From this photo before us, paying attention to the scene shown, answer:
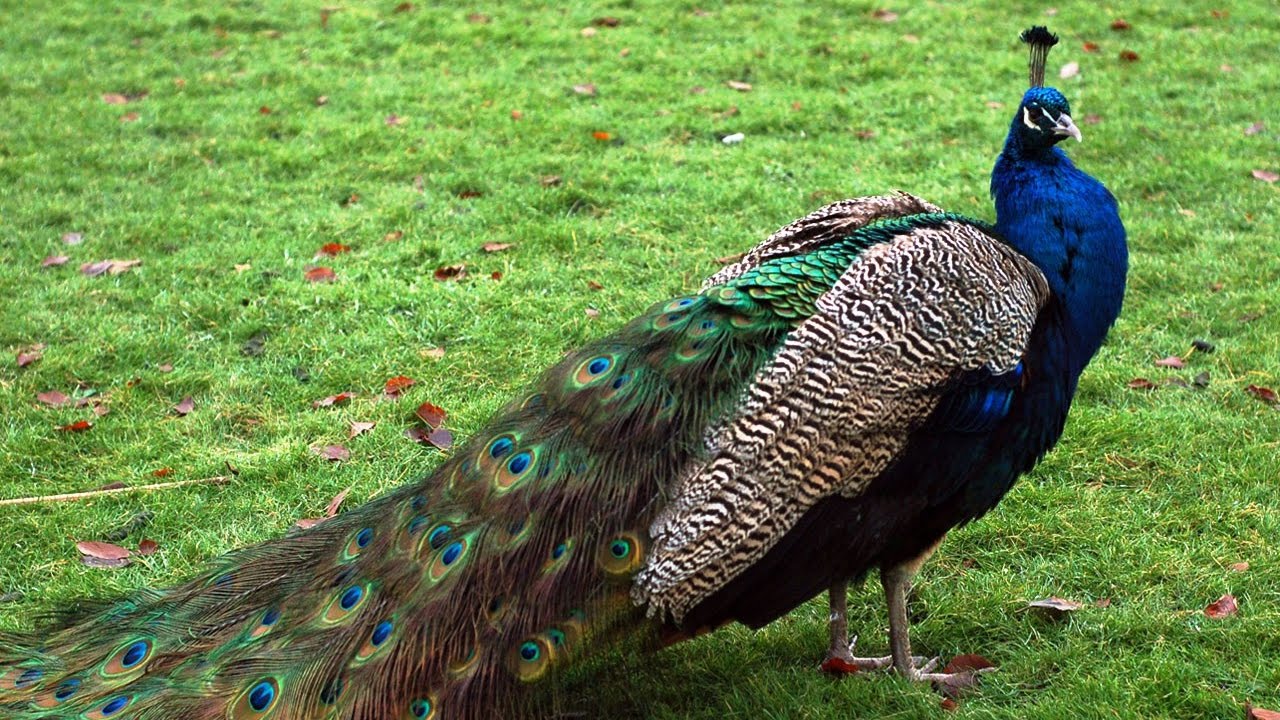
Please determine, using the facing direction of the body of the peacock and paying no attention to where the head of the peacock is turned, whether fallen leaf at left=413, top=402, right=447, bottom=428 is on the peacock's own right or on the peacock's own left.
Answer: on the peacock's own left

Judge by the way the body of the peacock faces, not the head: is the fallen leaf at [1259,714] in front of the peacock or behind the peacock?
in front

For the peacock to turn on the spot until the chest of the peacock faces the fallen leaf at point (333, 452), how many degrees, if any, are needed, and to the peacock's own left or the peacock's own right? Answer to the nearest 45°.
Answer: approximately 135° to the peacock's own left

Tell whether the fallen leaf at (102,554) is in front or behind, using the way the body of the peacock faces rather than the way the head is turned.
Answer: behind

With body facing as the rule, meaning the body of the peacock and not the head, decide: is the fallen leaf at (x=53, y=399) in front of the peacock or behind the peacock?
behind

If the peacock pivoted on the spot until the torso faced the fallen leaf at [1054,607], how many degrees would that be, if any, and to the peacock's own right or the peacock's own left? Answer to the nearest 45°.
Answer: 0° — it already faces it

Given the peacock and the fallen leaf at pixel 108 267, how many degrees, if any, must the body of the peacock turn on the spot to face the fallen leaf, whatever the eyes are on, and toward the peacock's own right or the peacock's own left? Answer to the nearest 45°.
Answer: approximately 135° to the peacock's own left

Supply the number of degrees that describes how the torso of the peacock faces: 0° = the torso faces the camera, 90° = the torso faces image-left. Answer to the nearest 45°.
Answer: approximately 270°

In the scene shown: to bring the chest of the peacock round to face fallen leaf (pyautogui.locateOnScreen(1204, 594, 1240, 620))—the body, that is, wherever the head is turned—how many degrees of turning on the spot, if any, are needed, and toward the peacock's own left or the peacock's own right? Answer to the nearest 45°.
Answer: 0° — it already faces it
